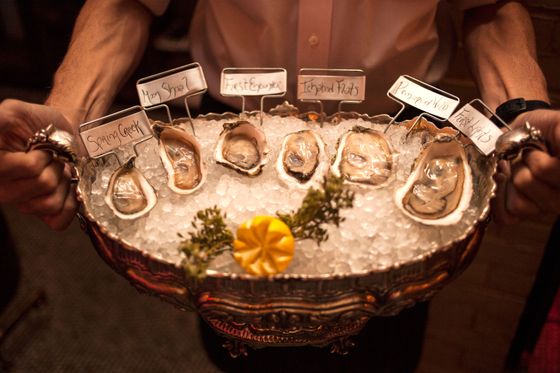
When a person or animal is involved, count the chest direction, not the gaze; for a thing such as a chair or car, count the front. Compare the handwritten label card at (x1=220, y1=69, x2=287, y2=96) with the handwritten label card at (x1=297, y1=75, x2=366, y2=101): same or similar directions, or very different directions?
same or similar directions

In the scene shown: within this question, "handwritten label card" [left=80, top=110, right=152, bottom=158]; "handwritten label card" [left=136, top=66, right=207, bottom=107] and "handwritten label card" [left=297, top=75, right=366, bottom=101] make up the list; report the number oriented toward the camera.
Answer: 3

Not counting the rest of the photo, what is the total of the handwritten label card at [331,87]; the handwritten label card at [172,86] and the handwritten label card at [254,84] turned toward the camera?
3

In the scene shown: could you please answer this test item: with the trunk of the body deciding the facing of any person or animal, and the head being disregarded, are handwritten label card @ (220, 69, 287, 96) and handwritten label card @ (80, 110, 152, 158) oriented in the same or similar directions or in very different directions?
same or similar directions

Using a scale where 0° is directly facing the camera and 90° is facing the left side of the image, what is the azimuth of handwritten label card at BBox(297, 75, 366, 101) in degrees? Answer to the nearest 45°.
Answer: approximately 0°

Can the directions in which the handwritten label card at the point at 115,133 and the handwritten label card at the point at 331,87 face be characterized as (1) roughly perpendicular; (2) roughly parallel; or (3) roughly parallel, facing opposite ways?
roughly parallel

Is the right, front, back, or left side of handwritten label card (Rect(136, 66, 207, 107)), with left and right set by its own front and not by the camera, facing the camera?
front

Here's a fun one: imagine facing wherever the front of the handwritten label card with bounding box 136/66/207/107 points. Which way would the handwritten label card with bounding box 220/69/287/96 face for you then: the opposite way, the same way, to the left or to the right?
the same way

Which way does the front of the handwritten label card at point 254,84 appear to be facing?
toward the camera

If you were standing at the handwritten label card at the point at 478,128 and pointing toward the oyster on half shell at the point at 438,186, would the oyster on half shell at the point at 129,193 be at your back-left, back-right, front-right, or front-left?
front-right

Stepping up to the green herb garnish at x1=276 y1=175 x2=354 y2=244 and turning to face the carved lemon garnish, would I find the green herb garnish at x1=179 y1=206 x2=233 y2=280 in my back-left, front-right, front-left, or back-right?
front-right
